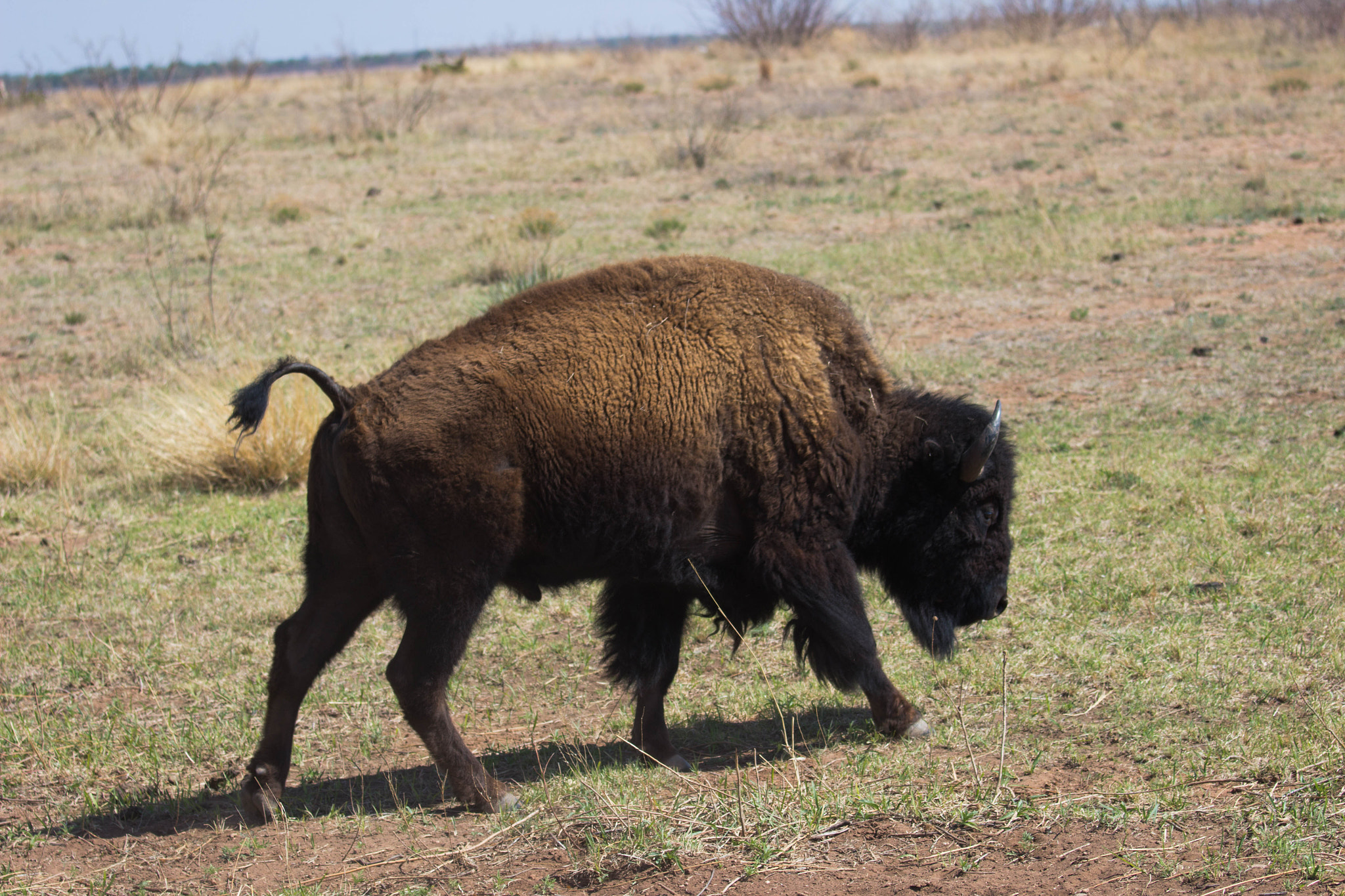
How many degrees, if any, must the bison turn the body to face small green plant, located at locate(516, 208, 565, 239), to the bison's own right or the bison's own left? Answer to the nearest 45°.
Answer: approximately 90° to the bison's own left

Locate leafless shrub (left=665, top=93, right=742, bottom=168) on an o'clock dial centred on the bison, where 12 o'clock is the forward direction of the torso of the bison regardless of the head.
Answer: The leafless shrub is roughly at 9 o'clock from the bison.

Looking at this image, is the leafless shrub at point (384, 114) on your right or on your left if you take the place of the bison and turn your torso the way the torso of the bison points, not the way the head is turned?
on your left

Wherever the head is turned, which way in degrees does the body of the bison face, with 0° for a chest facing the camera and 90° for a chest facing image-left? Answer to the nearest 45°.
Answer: approximately 270°

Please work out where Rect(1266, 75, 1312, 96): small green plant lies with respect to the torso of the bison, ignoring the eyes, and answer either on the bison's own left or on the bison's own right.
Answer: on the bison's own left

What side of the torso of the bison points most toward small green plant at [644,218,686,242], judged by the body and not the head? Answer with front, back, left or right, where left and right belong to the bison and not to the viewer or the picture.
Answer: left

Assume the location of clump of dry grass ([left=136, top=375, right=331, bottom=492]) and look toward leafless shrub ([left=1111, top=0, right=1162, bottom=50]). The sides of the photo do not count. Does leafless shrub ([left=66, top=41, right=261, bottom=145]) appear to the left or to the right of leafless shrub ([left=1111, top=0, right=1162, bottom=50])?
left

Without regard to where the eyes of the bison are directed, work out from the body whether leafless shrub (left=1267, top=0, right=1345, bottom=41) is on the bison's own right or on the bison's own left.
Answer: on the bison's own left

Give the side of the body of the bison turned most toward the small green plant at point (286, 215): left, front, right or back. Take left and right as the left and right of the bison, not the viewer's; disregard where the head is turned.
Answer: left

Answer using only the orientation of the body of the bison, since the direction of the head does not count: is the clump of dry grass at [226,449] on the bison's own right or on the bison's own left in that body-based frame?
on the bison's own left

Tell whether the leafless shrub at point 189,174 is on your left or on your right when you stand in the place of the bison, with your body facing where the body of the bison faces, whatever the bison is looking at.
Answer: on your left
